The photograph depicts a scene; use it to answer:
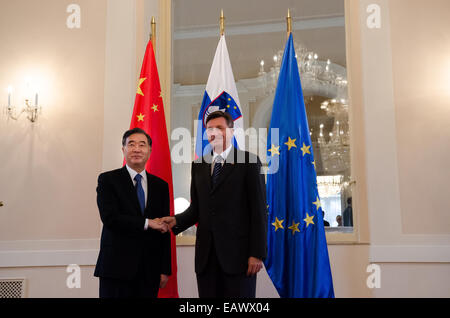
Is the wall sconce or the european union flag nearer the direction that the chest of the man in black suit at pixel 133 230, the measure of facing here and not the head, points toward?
the european union flag

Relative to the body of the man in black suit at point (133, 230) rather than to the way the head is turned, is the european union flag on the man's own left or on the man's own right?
on the man's own left

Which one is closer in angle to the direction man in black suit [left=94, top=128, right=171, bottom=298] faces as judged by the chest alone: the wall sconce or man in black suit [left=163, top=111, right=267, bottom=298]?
the man in black suit

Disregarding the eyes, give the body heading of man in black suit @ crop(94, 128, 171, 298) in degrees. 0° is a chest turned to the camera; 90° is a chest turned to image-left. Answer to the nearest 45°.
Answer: approximately 315°

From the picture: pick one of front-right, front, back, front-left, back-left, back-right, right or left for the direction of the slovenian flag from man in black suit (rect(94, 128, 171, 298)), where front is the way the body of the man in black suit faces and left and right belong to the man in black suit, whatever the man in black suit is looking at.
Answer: left

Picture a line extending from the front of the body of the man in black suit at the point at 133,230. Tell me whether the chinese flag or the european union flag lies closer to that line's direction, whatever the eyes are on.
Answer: the european union flag

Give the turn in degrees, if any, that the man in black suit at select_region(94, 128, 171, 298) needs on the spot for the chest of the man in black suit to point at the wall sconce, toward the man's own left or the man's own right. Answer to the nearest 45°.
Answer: approximately 180°

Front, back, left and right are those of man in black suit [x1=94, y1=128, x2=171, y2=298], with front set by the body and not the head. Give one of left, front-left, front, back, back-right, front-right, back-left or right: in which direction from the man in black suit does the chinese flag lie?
back-left
